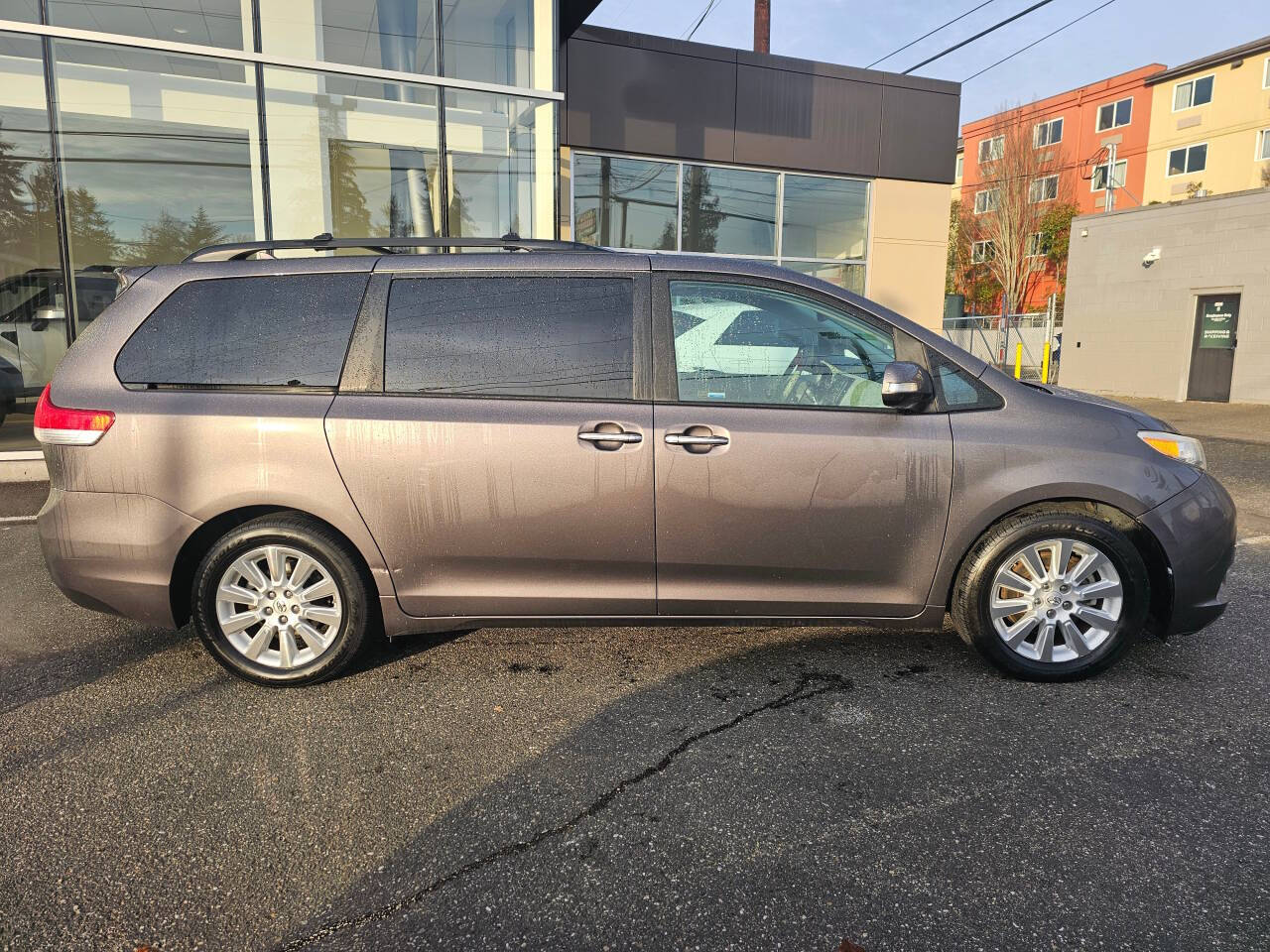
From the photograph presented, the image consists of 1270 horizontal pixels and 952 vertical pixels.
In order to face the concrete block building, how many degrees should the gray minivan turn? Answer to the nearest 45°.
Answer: approximately 45° to its left

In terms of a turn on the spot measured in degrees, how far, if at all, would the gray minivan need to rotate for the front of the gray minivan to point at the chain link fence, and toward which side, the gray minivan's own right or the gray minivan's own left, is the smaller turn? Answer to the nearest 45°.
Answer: approximately 45° to the gray minivan's own left

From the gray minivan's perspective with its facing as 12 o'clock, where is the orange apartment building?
The orange apartment building is roughly at 10 o'clock from the gray minivan.

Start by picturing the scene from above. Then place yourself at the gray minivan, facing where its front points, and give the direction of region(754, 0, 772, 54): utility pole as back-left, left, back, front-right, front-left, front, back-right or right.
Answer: left

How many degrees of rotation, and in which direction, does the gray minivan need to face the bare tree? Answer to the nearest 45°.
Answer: approximately 45° to its left

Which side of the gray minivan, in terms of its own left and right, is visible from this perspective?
right
